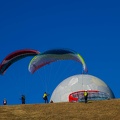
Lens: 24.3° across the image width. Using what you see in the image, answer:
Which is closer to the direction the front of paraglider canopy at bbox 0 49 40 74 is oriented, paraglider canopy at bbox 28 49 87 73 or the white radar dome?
the paraglider canopy
